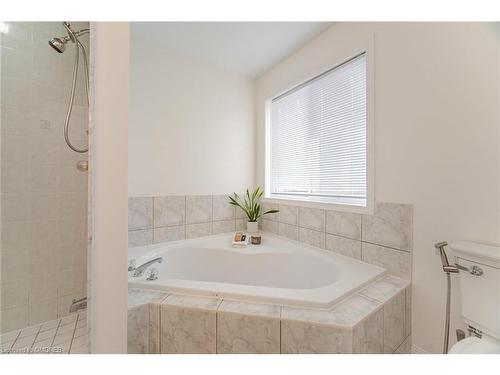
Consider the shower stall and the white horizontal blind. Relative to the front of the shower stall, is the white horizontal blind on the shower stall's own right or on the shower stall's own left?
on the shower stall's own left

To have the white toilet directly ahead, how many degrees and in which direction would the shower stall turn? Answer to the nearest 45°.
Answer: approximately 45° to its left

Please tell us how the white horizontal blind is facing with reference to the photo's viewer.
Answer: facing the viewer and to the left of the viewer

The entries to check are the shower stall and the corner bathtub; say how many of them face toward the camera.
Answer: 2

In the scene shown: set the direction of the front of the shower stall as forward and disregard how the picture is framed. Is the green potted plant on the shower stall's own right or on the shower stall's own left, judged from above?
on the shower stall's own left

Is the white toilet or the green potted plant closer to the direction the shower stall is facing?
the white toilet

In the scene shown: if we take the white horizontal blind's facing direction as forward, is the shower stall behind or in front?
in front

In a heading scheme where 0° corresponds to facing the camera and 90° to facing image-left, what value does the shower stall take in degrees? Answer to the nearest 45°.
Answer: approximately 0°

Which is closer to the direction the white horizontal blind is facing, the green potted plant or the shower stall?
the shower stall

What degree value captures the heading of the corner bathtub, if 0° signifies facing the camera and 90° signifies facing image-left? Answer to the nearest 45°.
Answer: approximately 0°

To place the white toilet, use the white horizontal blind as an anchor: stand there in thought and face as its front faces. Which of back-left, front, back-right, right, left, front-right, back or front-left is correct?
left
